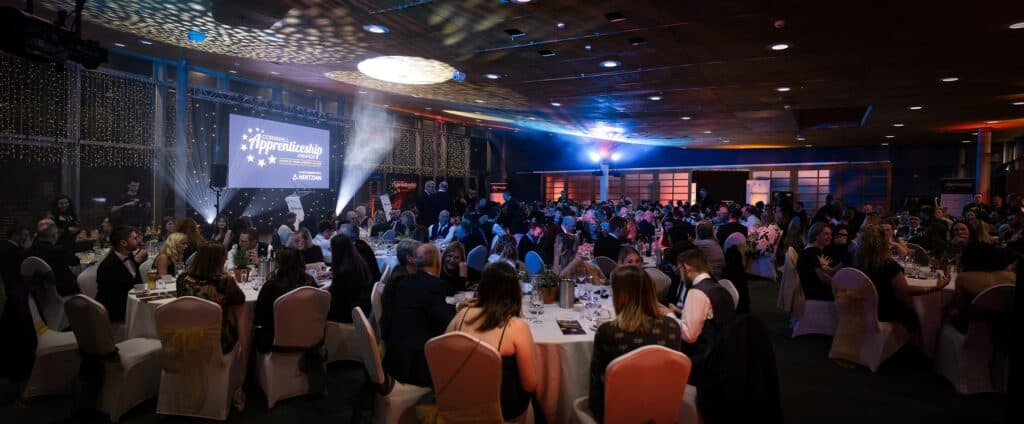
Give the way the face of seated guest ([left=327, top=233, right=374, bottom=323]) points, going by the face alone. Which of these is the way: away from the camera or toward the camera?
away from the camera

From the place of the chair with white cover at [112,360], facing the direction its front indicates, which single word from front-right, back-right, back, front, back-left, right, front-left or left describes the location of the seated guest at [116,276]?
front-left

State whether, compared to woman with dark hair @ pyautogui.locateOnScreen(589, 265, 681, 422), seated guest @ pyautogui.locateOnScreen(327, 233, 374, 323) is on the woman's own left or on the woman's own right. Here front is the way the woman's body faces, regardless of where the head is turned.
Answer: on the woman's own left

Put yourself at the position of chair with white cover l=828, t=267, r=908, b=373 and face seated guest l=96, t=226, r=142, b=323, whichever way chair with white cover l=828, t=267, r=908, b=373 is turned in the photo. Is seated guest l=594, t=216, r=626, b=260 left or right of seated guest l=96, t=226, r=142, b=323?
right

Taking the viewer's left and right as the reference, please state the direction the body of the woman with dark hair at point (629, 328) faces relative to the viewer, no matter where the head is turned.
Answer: facing away from the viewer

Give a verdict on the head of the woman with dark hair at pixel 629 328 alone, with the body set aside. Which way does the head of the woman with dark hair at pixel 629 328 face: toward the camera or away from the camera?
away from the camera

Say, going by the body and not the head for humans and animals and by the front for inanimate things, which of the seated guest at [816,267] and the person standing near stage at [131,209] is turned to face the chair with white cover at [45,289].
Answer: the person standing near stage

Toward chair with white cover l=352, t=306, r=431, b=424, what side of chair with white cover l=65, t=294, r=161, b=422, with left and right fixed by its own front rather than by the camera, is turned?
right

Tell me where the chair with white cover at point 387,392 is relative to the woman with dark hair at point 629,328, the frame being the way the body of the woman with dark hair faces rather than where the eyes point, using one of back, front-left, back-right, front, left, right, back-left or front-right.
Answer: left

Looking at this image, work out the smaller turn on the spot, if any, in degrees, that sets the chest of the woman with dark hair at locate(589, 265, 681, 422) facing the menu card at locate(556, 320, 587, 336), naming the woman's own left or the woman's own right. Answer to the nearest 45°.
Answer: approximately 45° to the woman's own left

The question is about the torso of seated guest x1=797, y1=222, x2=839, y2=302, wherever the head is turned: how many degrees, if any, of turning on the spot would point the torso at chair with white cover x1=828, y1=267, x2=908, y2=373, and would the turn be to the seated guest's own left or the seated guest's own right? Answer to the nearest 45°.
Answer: approximately 45° to the seated guest's own right

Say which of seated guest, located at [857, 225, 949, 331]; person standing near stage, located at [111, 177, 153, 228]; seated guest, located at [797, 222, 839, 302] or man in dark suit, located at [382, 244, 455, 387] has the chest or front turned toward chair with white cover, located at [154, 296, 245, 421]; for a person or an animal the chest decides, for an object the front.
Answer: the person standing near stage

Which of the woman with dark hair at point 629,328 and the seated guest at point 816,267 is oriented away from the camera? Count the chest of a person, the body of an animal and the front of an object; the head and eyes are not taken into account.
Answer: the woman with dark hair

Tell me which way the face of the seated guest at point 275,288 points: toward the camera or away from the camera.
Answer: away from the camera

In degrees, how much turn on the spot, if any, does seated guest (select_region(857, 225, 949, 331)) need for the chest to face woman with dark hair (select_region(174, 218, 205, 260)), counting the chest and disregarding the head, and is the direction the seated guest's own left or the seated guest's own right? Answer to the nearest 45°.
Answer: approximately 180°
